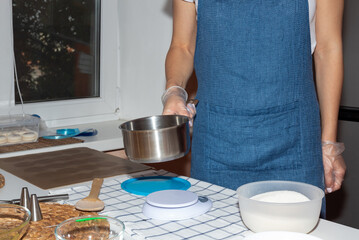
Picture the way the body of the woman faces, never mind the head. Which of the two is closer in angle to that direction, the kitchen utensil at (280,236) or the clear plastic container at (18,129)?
the kitchen utensil

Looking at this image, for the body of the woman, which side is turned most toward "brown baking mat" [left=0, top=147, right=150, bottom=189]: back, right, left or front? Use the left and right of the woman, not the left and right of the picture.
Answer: right

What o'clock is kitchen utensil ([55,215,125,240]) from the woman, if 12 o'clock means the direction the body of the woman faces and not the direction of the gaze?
The kitchen utensil is roughly at 1 o'clock from the woman.

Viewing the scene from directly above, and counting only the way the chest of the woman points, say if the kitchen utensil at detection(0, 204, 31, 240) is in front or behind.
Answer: in front

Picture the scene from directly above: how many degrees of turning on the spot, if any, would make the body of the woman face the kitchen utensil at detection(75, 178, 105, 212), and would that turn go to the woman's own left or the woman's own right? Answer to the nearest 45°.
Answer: approximately 45° to the woman's own right

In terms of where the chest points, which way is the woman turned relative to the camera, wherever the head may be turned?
toward the camera

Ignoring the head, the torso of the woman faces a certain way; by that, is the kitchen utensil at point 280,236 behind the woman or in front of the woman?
in front
